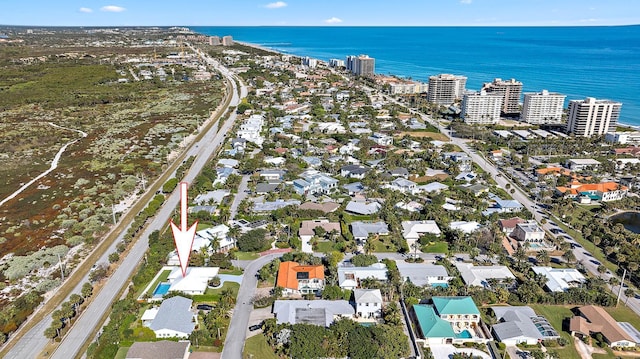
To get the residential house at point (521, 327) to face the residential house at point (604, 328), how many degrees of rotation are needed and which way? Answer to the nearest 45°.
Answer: approximately 135° to its left

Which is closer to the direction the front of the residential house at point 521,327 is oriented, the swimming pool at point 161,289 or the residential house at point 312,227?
the swimming pool

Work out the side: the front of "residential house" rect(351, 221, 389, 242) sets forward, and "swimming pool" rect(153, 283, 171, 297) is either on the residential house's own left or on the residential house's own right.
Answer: on the residential house's own right

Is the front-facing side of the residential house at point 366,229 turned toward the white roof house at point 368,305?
yes

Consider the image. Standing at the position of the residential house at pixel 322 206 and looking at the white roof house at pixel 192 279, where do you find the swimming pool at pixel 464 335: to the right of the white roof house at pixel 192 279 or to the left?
left

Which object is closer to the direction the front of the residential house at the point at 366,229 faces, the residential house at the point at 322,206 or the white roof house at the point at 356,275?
the white roof house

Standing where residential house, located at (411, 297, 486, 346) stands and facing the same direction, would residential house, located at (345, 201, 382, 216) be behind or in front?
behind

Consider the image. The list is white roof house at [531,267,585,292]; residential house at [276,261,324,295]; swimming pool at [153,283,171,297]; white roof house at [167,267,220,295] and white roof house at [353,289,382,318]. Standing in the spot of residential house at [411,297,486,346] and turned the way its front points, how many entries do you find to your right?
4
